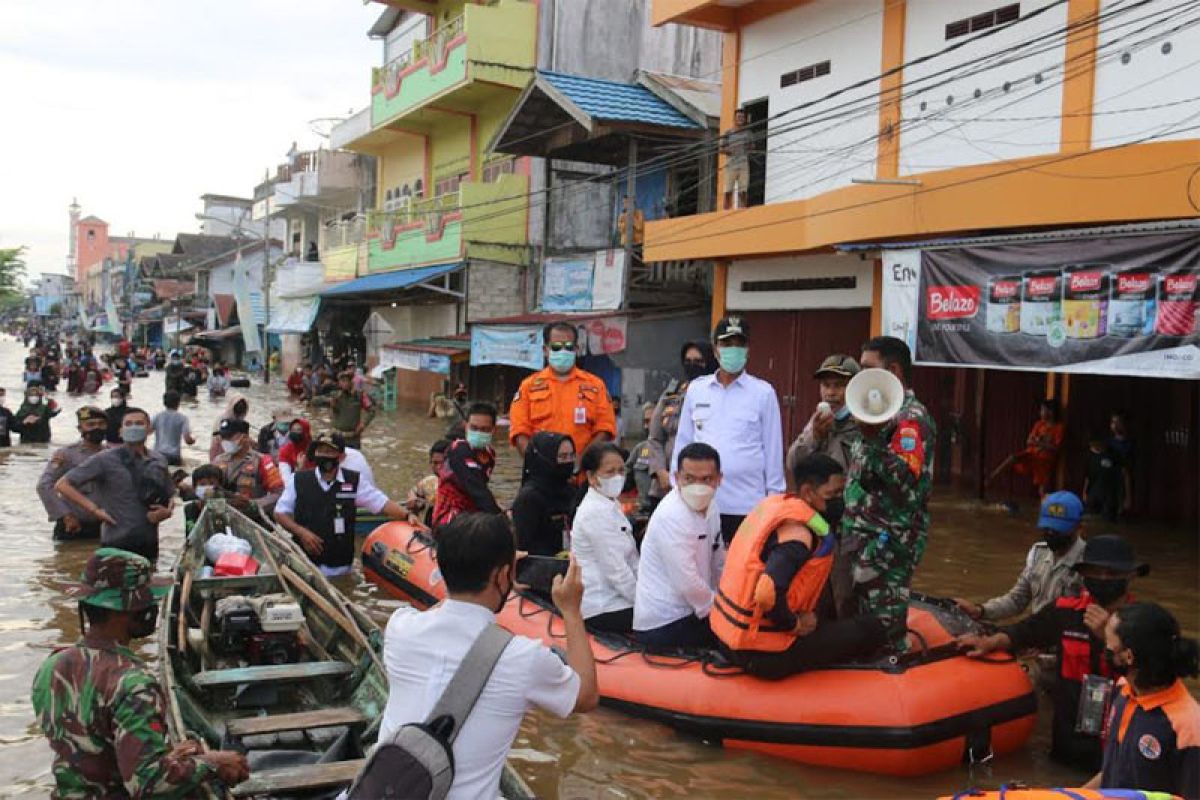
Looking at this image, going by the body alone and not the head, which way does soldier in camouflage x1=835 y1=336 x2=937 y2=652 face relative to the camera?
to the viewer's left

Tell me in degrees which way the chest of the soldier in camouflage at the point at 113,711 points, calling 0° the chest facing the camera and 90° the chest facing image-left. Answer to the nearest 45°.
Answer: approximately 225°

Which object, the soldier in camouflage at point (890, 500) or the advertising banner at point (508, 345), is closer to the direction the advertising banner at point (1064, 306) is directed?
the soldier in camouflage

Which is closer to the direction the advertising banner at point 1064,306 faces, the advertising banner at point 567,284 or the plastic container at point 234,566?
the plastic container

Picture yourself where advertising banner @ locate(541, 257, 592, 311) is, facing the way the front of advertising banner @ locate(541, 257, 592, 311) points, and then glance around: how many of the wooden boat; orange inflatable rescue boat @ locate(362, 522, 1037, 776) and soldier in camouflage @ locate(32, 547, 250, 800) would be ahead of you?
3

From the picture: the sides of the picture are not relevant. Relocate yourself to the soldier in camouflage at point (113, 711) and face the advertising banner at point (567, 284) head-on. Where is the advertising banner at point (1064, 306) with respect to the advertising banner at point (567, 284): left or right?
right

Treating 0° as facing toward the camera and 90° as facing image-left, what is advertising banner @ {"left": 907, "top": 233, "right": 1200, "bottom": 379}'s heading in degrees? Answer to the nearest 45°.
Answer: approximately 45°

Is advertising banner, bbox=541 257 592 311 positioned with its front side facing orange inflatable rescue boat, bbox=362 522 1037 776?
yes

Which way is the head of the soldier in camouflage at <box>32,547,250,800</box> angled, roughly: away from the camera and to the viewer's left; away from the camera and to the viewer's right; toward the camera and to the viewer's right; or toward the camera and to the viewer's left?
away from the camera and to the viewer's right
